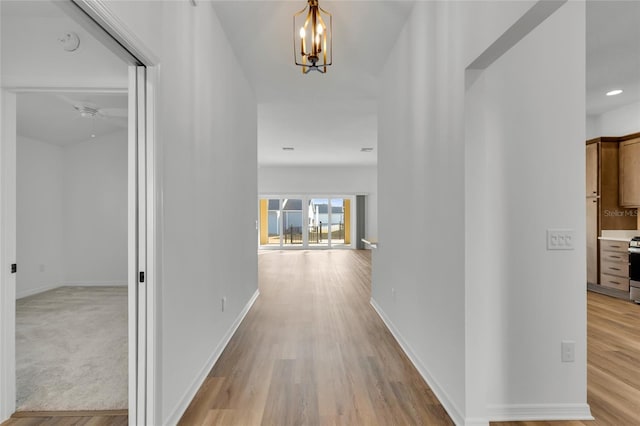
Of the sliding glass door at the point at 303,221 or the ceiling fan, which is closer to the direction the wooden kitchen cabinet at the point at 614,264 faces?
the ceiling fan

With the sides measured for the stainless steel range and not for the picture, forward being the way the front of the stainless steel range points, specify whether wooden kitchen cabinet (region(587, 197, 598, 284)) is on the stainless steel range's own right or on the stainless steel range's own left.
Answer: on the stainless steel range's own right

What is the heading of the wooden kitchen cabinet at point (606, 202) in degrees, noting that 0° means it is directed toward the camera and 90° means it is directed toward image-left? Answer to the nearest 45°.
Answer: approximately 45°

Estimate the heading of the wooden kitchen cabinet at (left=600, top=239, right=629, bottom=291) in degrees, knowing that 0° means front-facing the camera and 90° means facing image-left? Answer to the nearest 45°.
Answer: approximately 45°
